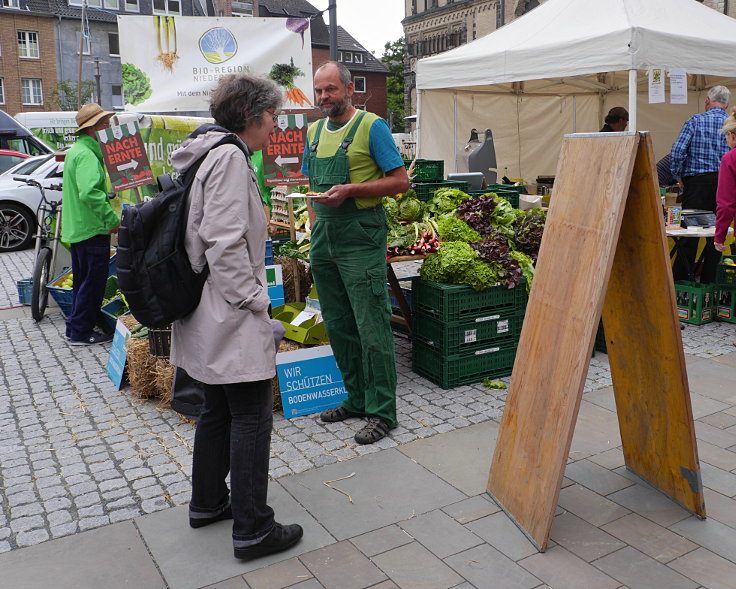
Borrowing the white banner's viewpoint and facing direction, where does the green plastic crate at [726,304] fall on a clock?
The green plastic crate is roughly at 10 o'clock from the white banner.

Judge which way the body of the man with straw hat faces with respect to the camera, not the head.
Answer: to the viewer's right

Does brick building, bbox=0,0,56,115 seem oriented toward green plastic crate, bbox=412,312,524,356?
yes

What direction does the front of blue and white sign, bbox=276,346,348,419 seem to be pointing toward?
toward the camera

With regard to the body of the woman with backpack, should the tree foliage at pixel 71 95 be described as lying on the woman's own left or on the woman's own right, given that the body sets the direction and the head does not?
on the woman's own left

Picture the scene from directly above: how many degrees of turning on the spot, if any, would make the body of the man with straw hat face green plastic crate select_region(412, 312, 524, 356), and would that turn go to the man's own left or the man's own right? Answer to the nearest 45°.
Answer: approximately 45° to the man's own right

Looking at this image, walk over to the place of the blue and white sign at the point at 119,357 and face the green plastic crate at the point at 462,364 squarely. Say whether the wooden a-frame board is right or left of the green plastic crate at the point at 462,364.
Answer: right

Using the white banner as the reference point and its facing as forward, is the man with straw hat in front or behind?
in front

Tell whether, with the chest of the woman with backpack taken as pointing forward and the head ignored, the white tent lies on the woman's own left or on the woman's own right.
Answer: on the woman's own left

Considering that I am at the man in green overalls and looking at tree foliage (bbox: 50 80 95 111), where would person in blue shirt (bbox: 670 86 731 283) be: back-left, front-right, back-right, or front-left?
front-right

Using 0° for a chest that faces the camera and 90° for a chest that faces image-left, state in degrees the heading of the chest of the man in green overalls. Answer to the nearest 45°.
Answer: approximately 45°

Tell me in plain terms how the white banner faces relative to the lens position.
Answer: facing the viewer

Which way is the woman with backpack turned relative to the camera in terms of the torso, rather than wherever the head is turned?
to the viewer's right

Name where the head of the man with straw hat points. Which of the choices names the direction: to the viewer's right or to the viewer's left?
to the viewer's right

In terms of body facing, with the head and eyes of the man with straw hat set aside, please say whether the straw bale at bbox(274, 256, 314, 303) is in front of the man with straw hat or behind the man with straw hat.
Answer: in front

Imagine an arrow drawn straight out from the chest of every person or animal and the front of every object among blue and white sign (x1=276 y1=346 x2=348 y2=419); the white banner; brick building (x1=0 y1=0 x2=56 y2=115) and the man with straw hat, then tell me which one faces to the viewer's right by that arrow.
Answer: the man with straw hat
